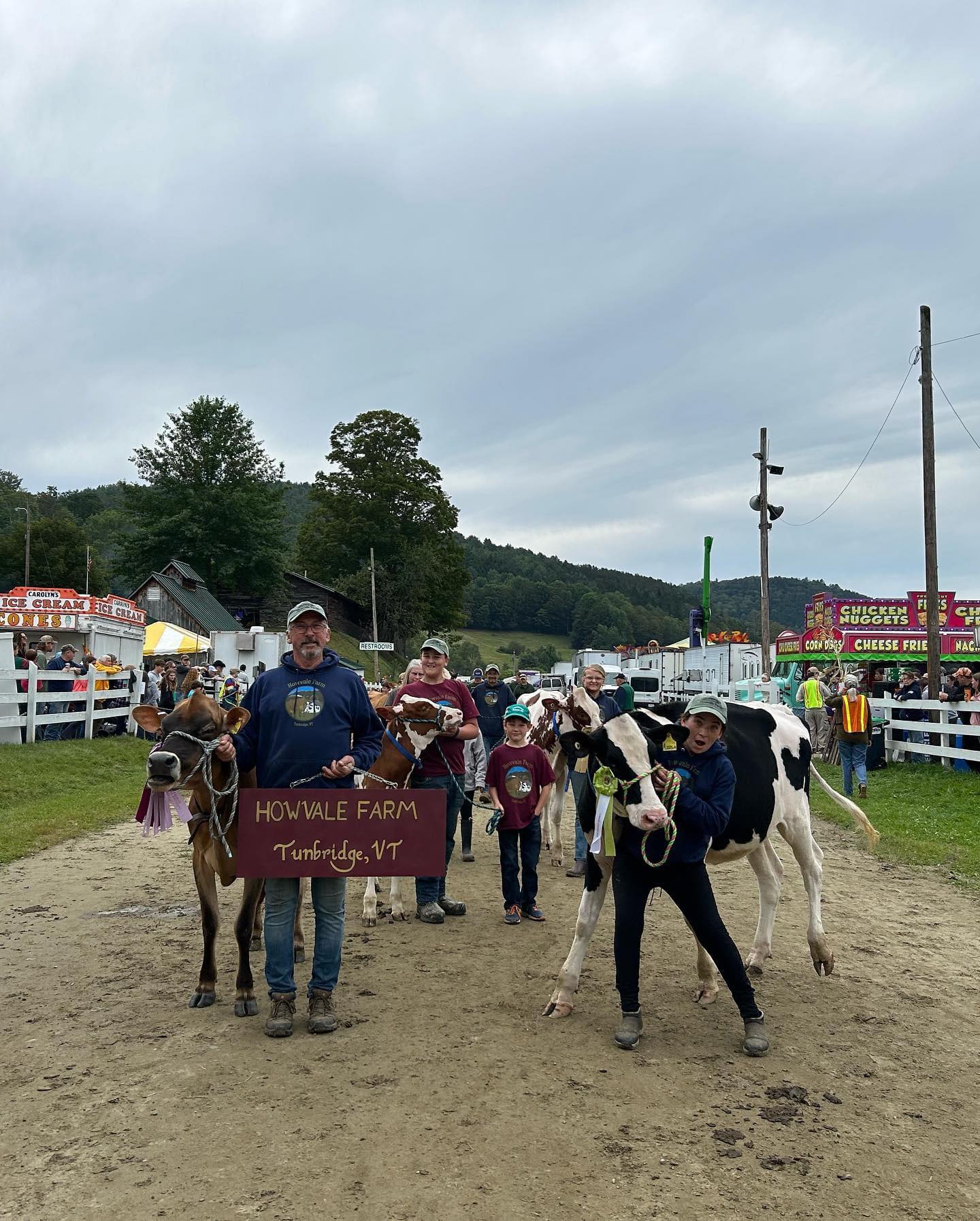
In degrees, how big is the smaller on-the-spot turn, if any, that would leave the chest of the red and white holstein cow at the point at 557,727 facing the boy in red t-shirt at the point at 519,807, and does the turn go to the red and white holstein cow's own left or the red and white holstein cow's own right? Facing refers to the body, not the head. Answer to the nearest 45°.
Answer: approximately 45° to the red and white holstein cow's own right

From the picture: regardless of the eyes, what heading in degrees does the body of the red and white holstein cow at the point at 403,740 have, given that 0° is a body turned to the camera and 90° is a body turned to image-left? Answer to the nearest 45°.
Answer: approximately 315°

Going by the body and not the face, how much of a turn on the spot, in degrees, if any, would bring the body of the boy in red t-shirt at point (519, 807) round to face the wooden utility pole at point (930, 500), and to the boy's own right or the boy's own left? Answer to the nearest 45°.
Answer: approximately 135° to the boy's own left
